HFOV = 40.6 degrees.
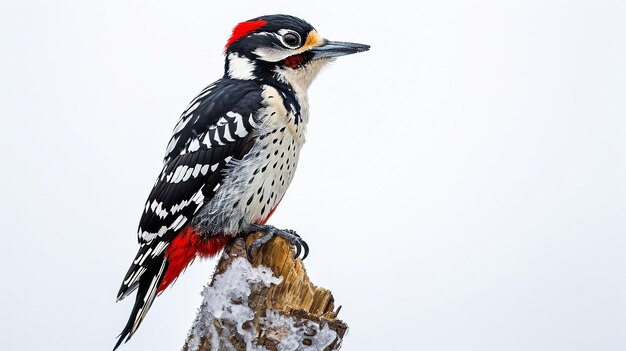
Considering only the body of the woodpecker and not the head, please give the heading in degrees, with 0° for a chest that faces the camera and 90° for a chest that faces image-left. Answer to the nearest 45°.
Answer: approximately 270°
